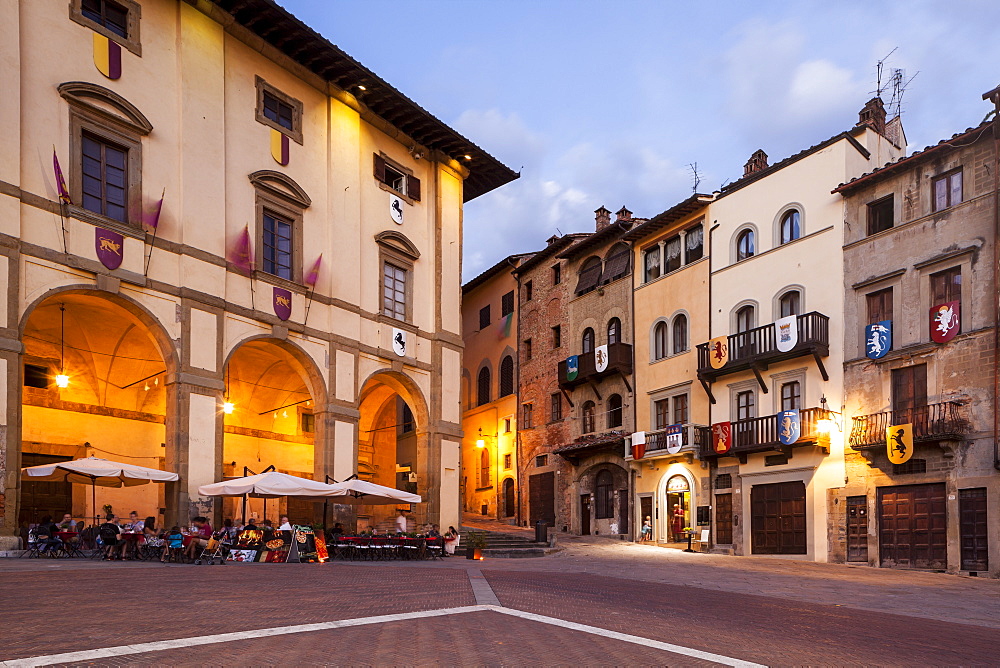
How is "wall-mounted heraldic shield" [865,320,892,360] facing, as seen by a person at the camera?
facing the viewer and to the left of the viewer

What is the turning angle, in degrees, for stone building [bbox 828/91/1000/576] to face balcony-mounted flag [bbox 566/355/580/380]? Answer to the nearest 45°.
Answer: approximately 90° to its right

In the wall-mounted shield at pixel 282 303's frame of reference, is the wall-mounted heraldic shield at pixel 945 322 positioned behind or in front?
in front

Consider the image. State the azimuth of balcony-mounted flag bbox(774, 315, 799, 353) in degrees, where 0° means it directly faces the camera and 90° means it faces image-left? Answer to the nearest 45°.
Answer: approximately 45°

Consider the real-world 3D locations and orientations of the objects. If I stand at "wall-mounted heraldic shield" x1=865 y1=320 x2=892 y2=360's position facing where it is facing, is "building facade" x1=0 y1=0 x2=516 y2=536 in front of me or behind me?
in front

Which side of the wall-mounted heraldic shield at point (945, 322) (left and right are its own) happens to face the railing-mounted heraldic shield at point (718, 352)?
right

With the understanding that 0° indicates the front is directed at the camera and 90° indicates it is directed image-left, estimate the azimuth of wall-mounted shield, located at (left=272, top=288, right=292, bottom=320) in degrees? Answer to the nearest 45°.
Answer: approximately 315°

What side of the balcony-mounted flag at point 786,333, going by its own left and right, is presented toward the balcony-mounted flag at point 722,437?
right

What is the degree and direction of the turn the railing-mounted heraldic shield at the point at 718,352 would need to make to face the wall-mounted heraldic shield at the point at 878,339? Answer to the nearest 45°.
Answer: approximately 90° to its left

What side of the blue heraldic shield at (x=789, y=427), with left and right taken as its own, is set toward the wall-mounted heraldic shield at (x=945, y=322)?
left

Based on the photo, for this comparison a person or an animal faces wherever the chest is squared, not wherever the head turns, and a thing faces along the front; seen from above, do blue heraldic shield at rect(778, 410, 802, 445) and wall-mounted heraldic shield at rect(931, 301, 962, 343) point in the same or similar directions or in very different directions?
same or similar directions

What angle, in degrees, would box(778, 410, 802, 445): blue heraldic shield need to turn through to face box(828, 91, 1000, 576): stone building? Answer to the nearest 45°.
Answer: approximately 90° to its left

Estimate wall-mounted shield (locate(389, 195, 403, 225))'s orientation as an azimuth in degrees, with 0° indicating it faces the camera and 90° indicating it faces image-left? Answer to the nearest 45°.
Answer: approximately 315°
